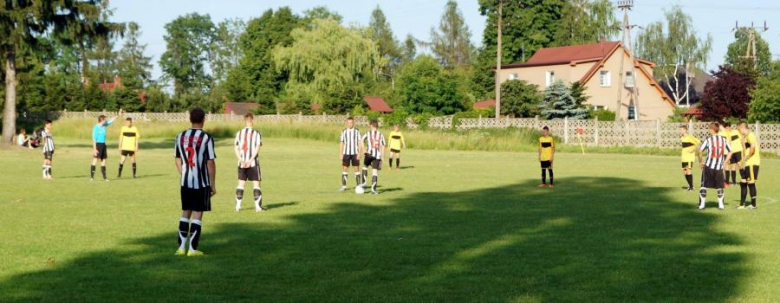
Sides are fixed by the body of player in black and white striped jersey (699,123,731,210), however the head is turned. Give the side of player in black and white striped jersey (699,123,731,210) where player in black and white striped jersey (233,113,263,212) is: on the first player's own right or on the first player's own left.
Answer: on the first player's own left

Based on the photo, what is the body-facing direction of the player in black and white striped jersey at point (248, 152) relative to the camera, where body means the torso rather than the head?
away from the camera

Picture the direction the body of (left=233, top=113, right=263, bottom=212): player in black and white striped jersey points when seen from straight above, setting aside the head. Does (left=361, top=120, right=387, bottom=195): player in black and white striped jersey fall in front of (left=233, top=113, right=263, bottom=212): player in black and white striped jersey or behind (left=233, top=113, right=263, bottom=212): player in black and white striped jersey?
in front

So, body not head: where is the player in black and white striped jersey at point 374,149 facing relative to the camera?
away from the camera

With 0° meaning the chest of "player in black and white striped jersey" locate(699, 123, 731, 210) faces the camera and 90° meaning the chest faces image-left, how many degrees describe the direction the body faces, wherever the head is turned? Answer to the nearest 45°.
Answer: approximately 180°

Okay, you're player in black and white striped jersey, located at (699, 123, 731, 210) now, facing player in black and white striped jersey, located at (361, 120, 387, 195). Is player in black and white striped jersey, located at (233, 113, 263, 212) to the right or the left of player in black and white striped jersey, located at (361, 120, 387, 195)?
left

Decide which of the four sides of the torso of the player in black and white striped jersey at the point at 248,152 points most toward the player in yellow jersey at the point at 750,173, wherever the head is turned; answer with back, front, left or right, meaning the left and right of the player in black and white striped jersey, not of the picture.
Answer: right

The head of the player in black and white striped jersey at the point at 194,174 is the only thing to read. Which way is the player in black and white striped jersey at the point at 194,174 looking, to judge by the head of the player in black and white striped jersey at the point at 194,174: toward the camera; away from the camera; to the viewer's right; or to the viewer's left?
away from the camera

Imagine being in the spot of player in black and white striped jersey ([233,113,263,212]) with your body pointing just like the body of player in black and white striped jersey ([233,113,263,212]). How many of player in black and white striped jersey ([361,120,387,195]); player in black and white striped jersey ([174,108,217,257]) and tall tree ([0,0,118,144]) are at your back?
1

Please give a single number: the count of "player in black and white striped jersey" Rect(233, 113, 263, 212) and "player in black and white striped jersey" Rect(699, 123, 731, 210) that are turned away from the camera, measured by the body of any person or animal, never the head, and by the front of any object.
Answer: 2
